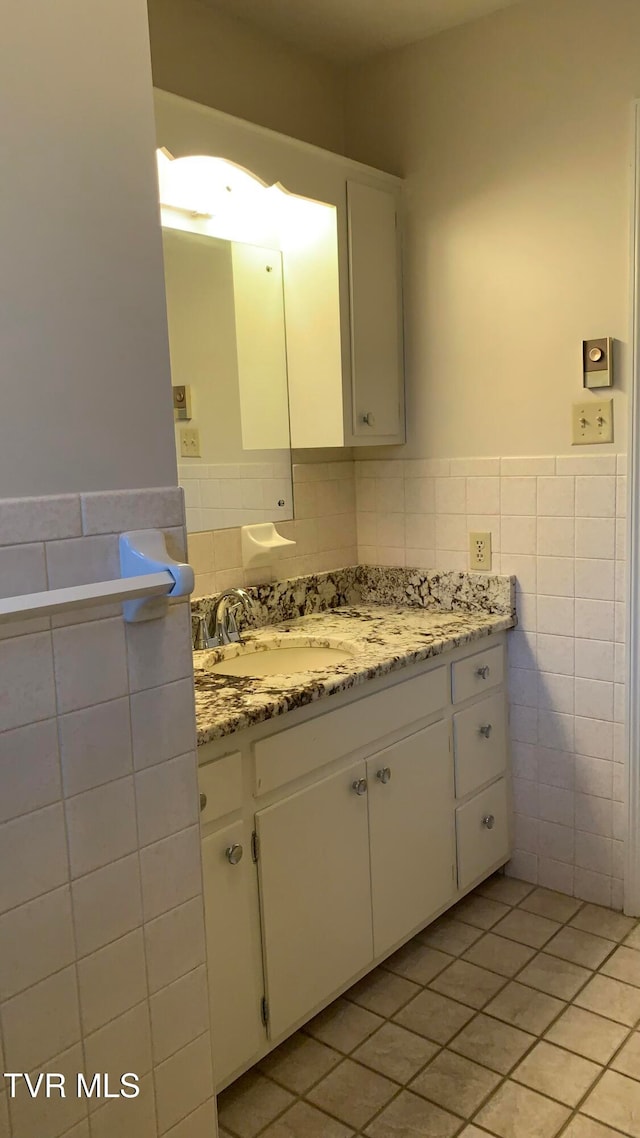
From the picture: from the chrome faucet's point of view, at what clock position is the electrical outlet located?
The electrical outlet is roughly at 10 o'clock from the chrome faucet.
